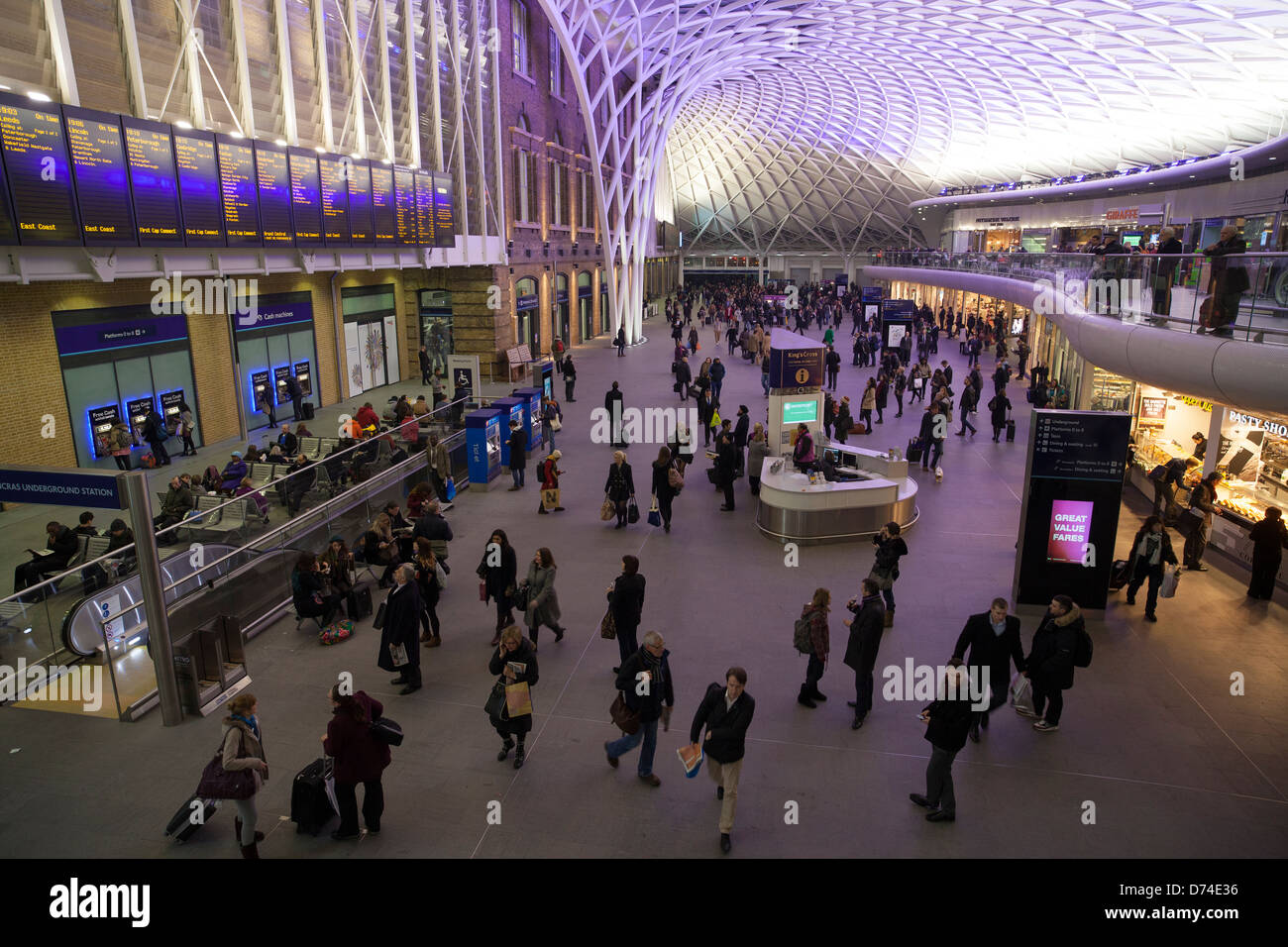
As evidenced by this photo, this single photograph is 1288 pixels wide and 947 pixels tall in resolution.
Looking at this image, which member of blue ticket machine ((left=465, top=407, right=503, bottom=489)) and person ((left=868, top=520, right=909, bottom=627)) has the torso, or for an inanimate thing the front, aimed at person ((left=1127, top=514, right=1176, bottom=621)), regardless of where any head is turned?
the blue ticket machine

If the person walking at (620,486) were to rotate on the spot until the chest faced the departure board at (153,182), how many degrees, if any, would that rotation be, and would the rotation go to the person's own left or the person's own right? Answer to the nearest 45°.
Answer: approximately 90° to the person's own right

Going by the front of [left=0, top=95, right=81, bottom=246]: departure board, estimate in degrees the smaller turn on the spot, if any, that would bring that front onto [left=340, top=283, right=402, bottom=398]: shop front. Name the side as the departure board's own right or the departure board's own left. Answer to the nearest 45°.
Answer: approximately 90° to the departure board's own left

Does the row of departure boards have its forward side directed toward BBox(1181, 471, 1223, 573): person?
yes

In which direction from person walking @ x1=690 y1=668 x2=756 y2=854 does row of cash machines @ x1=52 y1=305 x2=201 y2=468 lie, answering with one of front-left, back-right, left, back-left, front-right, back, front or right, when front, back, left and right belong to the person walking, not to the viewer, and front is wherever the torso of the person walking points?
back-right
